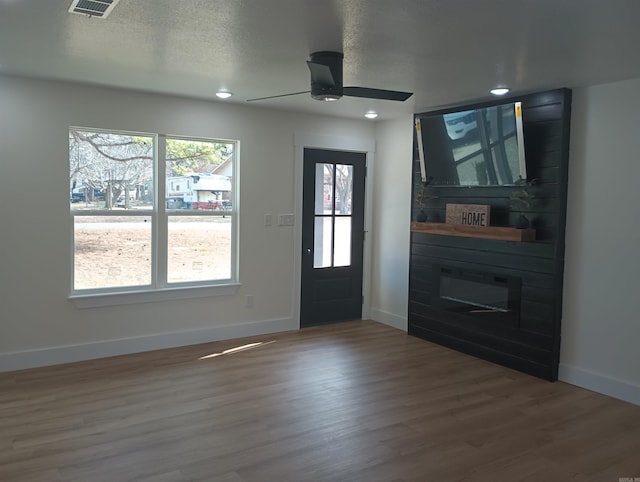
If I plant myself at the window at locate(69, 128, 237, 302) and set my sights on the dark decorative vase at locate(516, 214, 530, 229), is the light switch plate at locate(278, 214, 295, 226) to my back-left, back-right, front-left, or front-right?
front-left

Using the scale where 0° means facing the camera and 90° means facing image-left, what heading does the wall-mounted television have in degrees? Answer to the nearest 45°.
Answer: approximately 45°

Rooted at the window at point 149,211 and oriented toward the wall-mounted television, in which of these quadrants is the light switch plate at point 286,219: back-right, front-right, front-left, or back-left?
front-left

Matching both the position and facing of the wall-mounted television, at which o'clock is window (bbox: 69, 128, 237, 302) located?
The window is roughly at 1 o'clock from the wall-mounted television.

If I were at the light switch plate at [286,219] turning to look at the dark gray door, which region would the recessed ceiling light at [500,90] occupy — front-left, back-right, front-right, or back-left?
front-right

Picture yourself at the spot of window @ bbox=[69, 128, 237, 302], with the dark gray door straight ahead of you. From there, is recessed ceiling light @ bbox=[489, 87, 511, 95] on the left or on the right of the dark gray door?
right

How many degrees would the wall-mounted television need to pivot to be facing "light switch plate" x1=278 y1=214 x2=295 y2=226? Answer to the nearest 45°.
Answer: approximately 45° to its right
